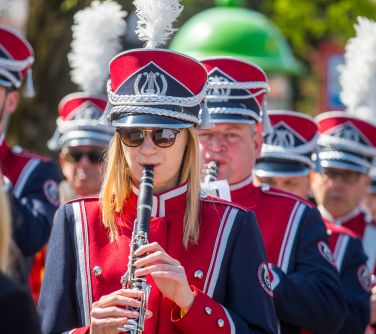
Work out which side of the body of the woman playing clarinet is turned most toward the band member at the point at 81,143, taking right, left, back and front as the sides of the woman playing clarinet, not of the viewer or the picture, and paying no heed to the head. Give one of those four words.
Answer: back

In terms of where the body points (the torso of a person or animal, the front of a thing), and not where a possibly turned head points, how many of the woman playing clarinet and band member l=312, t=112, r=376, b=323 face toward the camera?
2

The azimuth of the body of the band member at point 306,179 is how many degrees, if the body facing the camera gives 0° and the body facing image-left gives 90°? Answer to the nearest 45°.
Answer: approximately 45°

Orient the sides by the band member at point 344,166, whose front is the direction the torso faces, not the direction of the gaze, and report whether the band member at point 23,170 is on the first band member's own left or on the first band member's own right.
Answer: on the first band member's own right

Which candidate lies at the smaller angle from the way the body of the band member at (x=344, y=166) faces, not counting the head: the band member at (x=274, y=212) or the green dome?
the band member
